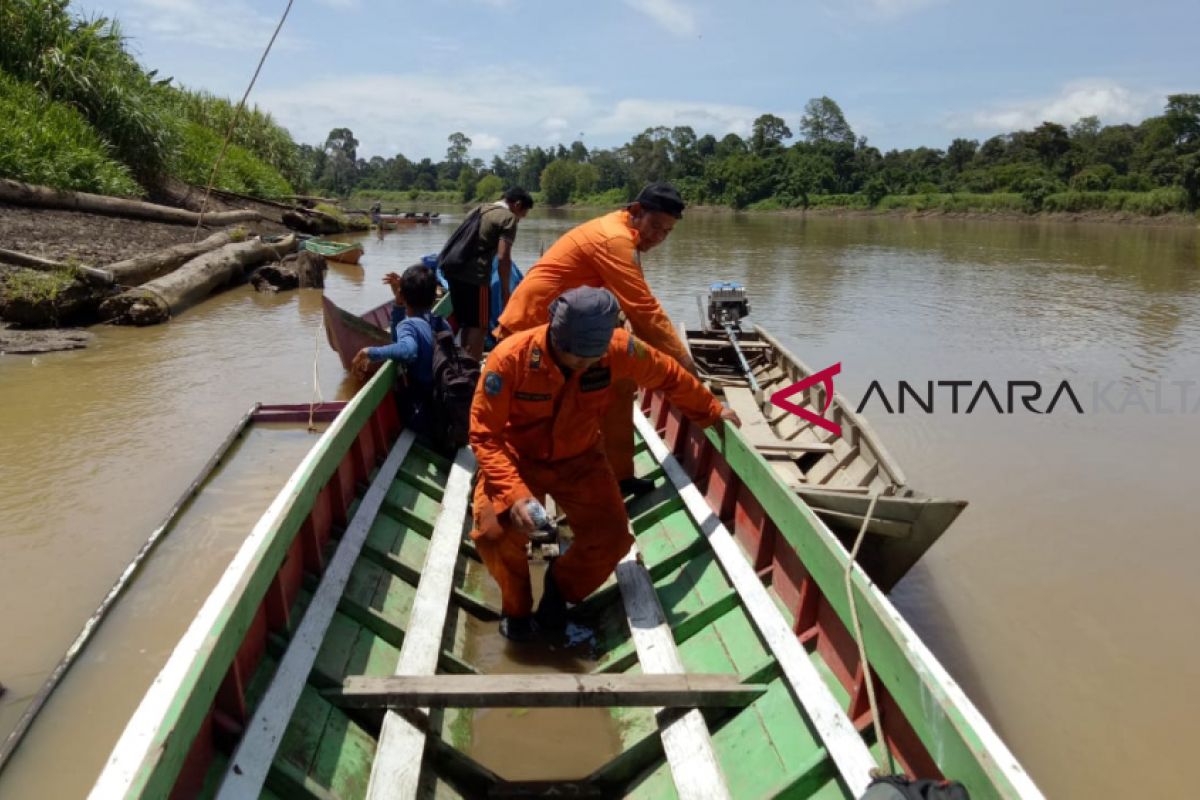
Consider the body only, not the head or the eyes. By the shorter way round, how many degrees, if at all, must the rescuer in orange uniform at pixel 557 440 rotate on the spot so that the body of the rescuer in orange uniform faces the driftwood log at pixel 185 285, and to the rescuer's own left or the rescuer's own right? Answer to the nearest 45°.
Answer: approximately 135° to the rescuer's own right

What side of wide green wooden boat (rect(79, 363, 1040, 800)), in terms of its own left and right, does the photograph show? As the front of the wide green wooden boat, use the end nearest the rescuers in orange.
back

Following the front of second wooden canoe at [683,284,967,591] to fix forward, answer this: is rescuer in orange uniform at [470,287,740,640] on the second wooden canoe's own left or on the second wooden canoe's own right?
on the second wooden canoe's own right

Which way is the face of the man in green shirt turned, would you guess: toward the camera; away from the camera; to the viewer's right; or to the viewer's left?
to the viewer's right

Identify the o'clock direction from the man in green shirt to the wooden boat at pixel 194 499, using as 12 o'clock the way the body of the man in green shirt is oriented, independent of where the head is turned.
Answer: The wooden boat is roughly at 6 o'clock from the man in green shirt.

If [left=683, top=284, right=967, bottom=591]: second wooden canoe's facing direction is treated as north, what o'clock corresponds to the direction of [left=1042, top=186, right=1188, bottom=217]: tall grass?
The tall grass is roughly at 8 o'clock from the second wooden canoe.

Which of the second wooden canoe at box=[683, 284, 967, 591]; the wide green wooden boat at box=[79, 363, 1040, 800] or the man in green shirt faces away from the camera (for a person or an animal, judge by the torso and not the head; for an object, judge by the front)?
the wide green wooden boat

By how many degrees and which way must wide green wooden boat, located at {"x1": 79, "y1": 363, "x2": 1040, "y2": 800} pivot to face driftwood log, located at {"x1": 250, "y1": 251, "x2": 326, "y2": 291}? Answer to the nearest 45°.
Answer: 0° — it already faces it

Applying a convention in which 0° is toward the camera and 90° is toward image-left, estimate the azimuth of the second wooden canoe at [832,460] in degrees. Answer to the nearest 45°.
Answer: approximately 315°

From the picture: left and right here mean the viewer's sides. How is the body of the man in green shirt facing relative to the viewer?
facing to the right of the viewer
